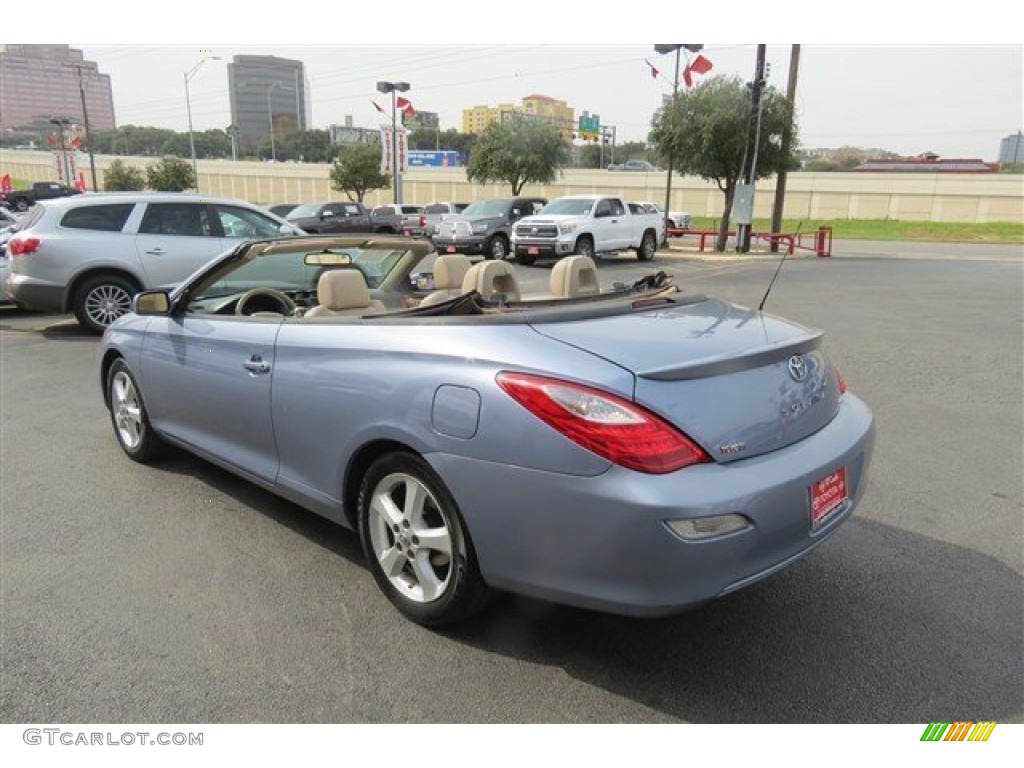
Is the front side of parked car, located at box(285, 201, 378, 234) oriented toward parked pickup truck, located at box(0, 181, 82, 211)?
no

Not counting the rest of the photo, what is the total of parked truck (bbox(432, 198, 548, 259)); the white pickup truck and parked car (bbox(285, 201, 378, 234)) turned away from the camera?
0

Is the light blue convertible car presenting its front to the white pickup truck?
no

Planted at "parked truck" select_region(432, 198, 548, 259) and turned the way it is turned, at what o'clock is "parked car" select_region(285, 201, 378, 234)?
"parked car" select_region(285, 201, 378, 234) is roughly at 3 o'clock from "parked truck" select_region(432, 198, 548, 259).

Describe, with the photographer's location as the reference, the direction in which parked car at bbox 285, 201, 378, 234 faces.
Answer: facing the viewer and to the left of the viewer

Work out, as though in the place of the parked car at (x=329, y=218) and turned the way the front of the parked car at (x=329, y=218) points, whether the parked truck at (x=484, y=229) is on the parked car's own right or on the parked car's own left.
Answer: on the parked car's own left

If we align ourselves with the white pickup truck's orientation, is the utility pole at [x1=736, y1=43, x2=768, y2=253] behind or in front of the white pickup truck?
behind

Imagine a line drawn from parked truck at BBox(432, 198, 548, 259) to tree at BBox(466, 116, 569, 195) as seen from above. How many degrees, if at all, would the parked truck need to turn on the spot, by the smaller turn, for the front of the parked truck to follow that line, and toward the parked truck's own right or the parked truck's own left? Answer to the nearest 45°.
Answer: approximately 135° to the parked truck's own right

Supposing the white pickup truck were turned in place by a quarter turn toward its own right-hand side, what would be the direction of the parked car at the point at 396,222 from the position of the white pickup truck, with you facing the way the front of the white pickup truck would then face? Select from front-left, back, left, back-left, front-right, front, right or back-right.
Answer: front

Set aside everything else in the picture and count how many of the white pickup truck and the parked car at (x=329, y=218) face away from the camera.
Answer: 0

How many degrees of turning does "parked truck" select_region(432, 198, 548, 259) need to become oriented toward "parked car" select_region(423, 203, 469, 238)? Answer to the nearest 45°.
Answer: approximately 135° to its right

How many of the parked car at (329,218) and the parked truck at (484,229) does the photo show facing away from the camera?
0

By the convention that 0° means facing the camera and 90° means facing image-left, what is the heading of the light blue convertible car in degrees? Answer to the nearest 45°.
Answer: approximately 135°

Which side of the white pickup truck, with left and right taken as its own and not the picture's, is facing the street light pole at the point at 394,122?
right

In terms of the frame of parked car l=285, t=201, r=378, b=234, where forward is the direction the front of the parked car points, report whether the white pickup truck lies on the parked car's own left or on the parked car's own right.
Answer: on the parked car's own left

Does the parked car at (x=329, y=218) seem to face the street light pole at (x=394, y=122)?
no

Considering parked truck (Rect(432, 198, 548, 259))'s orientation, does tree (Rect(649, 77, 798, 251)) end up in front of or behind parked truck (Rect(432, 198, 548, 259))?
behind

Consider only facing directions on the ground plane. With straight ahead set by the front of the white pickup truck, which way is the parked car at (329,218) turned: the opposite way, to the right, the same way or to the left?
the same way
